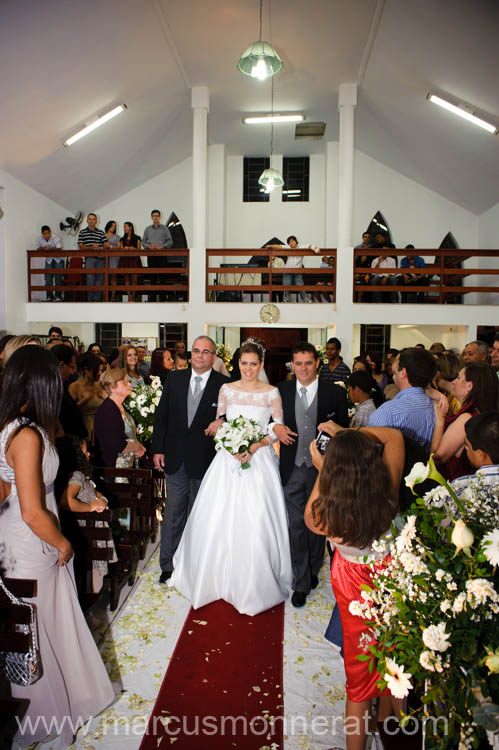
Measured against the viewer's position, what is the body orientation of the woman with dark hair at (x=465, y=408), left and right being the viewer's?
facing to the left of the viewer

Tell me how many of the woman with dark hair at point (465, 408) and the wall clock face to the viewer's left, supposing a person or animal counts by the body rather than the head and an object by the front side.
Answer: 1

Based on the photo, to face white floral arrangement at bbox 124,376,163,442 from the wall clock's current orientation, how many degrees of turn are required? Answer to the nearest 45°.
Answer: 0° — it already faces it

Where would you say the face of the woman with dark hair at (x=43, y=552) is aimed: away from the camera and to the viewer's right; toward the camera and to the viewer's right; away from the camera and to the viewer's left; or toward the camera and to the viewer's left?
away from the camera and to the viewer's right

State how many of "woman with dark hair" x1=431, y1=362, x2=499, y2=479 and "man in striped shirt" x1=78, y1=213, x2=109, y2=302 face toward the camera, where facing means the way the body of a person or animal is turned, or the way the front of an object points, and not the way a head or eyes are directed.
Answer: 1

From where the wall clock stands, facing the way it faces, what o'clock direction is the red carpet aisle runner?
The red carpet aisle runner is roughly at 12 o'clock from the wall clock.

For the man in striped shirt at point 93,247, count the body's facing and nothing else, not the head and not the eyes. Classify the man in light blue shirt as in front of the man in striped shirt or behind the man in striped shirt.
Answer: in front

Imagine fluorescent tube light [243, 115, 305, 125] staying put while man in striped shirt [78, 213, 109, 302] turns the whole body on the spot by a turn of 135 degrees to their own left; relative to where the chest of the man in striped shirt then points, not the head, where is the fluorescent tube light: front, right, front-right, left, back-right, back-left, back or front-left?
front-right

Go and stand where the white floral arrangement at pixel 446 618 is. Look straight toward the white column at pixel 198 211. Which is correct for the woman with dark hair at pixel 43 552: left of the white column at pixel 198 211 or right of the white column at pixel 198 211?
left
